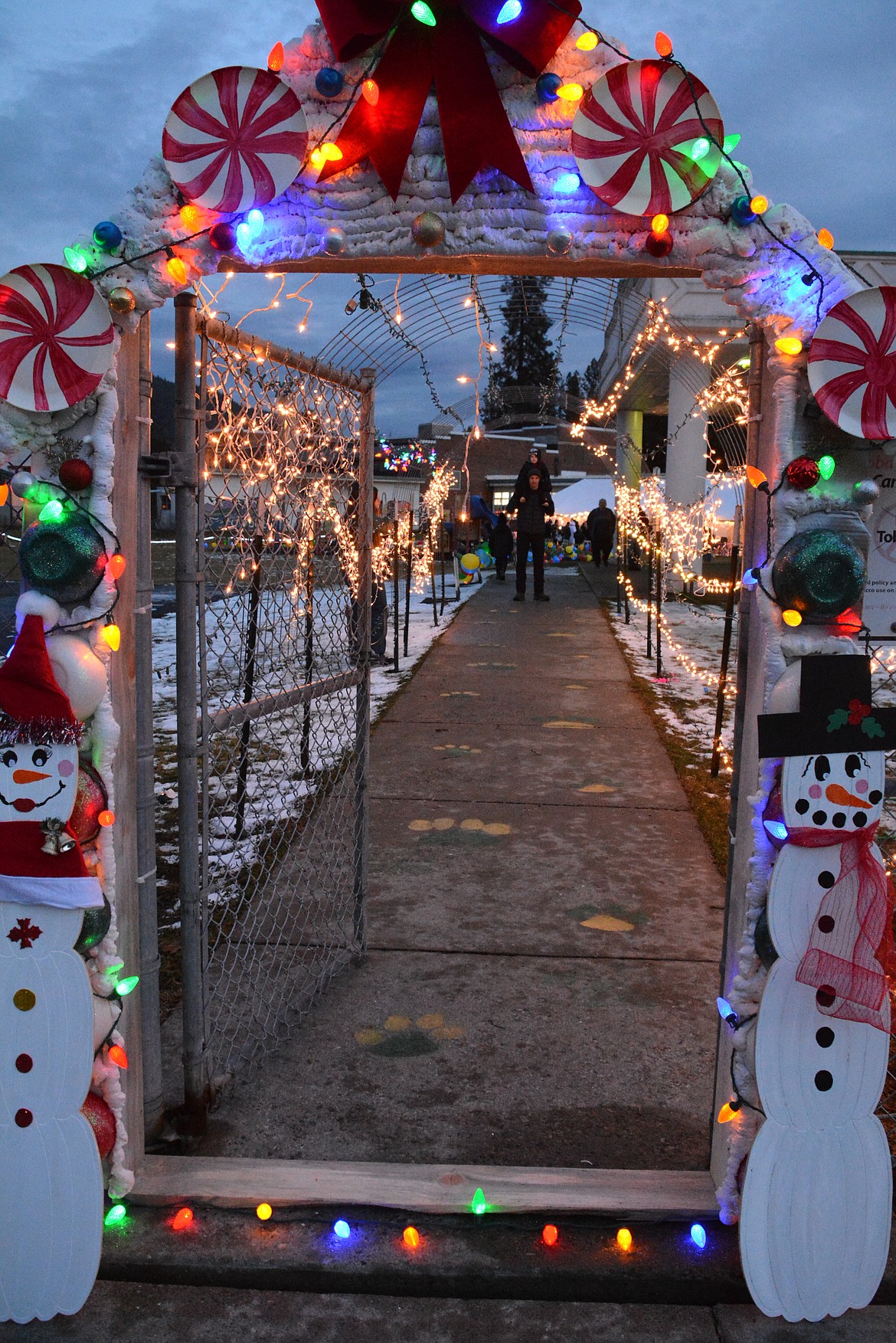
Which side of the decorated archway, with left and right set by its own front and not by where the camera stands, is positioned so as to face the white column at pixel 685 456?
back

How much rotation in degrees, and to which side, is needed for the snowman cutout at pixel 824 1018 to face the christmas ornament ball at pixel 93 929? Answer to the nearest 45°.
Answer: approximately 90° to its right

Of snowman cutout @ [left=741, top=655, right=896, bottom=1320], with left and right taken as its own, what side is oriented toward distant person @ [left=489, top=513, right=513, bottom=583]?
back

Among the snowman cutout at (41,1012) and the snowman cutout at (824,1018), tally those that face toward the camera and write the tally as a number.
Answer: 2

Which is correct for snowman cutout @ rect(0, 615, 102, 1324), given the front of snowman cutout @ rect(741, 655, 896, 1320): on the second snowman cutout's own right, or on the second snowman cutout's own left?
on the second snowman cutout's own right

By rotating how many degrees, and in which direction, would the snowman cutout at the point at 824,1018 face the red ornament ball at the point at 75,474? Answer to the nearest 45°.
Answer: approximately 90° to its right

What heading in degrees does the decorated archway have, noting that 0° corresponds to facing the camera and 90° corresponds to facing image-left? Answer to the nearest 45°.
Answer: approximately 0°

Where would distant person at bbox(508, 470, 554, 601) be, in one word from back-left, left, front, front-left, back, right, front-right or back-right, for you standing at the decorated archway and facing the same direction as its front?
back

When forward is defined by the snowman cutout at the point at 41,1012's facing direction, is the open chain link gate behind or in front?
behind
